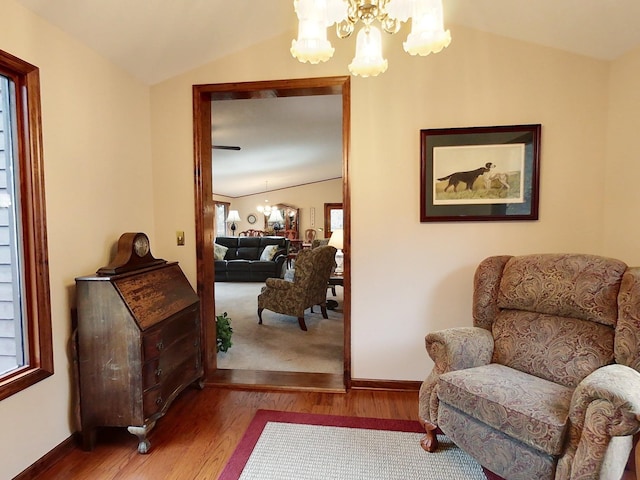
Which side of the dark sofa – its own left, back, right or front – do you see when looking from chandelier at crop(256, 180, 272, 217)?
back

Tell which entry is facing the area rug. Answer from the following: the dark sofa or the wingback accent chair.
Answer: the dark sofa

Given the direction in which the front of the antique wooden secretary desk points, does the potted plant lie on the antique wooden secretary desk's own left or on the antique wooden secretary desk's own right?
on the antique wooden secretary desk's own left

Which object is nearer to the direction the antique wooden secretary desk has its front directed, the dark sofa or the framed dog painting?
the framed dog painting

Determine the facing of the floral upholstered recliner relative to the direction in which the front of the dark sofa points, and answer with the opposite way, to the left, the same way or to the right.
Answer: to the right

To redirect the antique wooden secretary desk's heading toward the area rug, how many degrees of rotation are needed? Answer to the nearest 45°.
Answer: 0° — it already faces it

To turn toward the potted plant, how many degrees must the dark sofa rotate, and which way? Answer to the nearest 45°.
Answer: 0° — it already faces it
